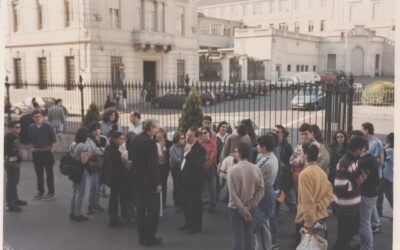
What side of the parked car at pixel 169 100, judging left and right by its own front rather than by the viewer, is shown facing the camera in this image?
left

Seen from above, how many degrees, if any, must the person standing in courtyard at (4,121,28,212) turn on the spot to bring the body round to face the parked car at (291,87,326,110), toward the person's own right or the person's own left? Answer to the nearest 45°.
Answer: approximately 45° to the person's own left

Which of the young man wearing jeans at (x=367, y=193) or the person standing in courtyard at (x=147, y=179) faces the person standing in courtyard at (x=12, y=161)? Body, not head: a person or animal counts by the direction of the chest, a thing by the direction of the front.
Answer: the young man wearing jeans

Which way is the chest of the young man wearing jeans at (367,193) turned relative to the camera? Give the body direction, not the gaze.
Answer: to the viewer's left

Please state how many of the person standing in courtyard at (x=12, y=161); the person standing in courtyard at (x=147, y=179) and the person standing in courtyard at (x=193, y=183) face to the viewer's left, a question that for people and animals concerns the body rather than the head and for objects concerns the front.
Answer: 1

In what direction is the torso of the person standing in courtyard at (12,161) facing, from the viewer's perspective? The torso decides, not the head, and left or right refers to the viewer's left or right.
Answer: facing to the right of the viewer

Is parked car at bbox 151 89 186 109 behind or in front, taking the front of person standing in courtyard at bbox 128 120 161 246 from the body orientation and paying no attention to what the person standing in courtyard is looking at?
in front

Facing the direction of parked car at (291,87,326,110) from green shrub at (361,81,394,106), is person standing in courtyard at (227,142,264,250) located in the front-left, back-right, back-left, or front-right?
front-left

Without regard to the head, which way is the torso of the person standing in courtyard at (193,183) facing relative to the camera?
to the viewer's left

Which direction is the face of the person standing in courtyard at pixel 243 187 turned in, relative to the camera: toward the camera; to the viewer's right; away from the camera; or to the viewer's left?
away from the camera
